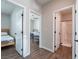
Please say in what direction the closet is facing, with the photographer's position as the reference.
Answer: facing the viewer and to the left of the viewer

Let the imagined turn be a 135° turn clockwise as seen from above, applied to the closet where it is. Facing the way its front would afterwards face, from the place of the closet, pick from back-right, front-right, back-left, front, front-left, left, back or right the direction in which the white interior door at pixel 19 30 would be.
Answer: back-left
